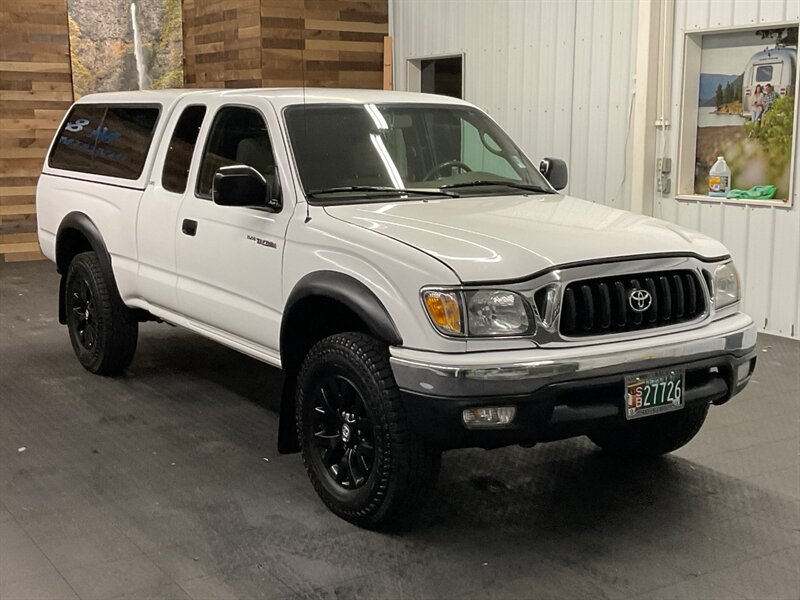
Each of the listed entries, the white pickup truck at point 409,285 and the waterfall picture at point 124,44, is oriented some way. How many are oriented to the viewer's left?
0

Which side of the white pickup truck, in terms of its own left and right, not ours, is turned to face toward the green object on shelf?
left

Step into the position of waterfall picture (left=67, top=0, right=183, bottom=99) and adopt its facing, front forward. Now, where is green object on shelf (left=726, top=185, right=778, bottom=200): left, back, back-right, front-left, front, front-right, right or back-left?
front-left

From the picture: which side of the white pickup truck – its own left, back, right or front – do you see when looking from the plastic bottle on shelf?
left

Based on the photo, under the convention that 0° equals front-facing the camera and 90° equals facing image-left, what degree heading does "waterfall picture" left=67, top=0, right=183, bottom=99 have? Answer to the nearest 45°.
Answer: approximately 0°

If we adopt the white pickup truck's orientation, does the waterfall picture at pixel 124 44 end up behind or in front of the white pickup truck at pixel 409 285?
behind

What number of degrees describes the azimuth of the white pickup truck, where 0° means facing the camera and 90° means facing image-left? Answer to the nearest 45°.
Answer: approximately 315°
